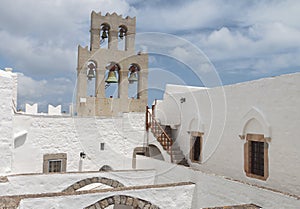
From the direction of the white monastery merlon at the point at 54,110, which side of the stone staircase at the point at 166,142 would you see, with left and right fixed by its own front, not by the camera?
back

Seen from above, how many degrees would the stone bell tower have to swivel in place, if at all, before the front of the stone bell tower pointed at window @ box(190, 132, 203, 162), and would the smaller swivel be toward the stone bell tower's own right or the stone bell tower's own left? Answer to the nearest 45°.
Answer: approximately 90° to the stone bell tower's own left

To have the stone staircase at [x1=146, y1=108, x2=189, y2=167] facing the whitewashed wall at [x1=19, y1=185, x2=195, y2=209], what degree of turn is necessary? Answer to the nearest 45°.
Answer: approximately 45° to its right

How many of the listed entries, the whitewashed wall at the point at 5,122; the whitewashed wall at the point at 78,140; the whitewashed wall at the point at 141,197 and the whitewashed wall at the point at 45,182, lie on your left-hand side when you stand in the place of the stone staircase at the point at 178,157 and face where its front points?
0

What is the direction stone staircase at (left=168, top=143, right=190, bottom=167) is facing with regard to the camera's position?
facing the viewer and to the right of the viewer

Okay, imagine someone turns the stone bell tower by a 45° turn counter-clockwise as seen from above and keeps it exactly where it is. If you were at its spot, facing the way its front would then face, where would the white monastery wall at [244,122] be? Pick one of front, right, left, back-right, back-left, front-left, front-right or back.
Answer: front

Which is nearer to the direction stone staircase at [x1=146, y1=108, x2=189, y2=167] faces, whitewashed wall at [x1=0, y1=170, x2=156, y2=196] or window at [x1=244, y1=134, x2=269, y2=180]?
the window

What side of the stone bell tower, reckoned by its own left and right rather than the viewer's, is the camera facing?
front

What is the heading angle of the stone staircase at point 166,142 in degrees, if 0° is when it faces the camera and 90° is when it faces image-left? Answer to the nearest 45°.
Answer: approximately 315°

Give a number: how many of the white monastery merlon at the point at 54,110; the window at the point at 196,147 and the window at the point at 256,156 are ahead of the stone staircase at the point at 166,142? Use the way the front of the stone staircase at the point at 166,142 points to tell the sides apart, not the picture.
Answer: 2

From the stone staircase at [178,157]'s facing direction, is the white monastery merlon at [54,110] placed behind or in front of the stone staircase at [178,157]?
behind

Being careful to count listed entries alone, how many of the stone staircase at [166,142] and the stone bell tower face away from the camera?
0

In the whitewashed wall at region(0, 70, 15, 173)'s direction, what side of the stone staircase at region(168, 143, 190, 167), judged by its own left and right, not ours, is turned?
right

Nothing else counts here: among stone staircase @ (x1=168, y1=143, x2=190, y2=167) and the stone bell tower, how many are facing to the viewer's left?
0

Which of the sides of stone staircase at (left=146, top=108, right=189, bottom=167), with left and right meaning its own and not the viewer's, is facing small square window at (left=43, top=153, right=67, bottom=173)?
right

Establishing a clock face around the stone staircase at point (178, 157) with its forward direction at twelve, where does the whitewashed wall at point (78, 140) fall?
The whitewashed wall is roughly at 4 o'clock from the stone staircase.

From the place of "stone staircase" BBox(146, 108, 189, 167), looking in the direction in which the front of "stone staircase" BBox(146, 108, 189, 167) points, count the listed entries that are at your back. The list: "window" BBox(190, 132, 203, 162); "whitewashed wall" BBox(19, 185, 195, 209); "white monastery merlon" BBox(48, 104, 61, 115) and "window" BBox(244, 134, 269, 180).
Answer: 1
